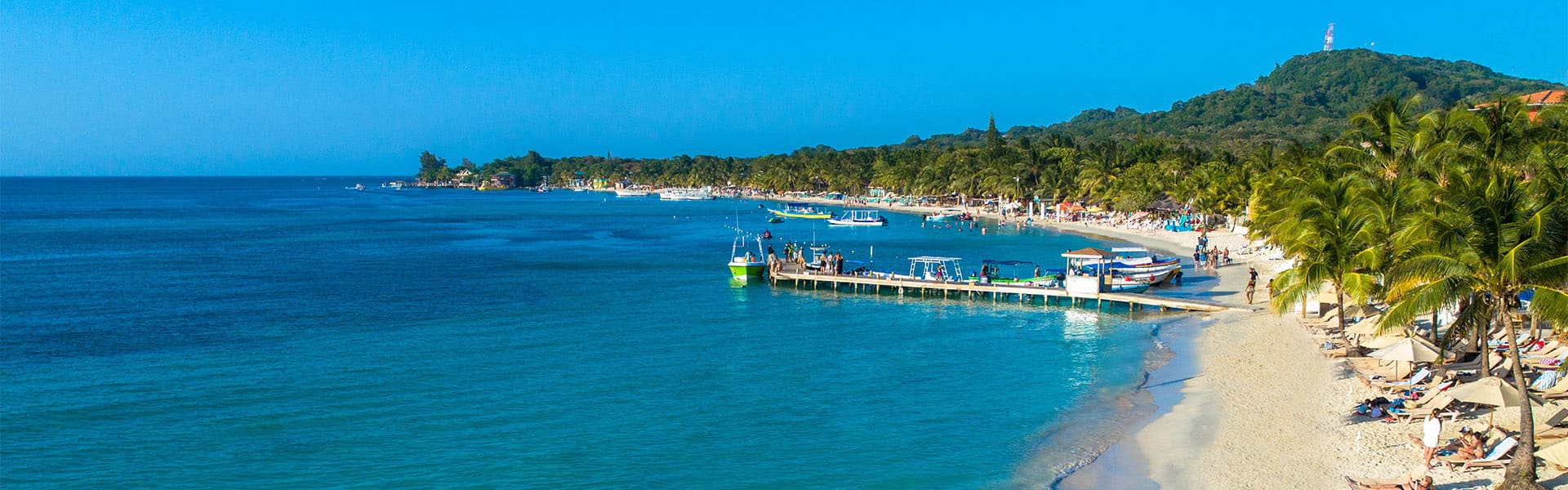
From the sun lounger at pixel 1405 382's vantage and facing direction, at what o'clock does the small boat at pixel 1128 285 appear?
The small boat is roughly at 2 o'clock from the sun lounger.

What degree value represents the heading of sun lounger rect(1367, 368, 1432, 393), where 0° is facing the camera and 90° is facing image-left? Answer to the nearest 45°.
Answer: approximately 90°

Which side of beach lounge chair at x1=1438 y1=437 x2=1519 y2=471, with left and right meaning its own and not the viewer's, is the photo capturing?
left

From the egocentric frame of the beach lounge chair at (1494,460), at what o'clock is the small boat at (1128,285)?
The small boat is roughly at 2 o'clock from the beach lounge chair.

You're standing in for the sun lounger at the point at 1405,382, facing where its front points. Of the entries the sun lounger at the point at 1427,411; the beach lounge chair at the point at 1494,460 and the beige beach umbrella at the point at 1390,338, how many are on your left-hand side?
2

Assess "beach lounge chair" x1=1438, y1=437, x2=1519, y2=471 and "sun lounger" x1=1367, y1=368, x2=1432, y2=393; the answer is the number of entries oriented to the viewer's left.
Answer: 2

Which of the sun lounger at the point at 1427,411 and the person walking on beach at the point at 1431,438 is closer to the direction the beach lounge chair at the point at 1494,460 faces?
the person walking on beach

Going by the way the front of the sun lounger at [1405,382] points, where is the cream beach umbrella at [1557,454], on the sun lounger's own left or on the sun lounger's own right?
on the sun lounger's own left

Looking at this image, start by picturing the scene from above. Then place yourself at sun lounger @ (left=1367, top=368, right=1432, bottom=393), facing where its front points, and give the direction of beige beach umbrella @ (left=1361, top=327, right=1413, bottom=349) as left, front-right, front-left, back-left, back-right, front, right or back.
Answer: right

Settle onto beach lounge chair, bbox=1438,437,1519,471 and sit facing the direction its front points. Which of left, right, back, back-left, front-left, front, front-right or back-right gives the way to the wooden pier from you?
front-right

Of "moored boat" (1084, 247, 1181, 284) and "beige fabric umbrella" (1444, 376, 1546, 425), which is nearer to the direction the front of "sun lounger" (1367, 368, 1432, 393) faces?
the moored boat

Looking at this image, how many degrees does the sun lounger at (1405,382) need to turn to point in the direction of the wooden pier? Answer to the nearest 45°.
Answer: approximately 45° to its right

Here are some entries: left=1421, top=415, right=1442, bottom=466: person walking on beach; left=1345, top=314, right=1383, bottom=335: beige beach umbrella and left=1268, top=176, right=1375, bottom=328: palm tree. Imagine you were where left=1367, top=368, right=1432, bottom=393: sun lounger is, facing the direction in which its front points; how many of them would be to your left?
1
